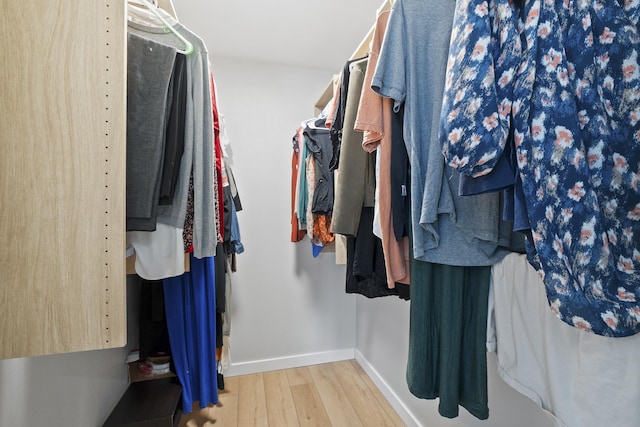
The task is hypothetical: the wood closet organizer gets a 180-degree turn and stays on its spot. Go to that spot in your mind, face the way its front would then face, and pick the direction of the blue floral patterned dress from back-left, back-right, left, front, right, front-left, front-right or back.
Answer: back-left

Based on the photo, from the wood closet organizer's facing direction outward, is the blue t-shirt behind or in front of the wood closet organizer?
in front

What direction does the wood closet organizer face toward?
to the viewer's right

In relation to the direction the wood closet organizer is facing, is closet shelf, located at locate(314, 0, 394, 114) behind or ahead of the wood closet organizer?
ahead
